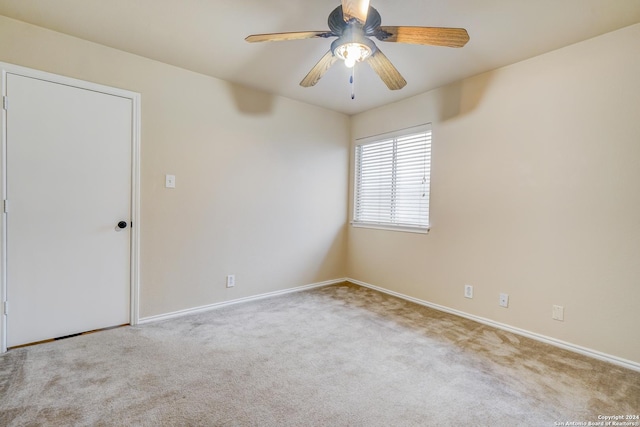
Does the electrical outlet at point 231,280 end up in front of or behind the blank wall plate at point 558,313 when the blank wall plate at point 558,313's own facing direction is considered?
in front

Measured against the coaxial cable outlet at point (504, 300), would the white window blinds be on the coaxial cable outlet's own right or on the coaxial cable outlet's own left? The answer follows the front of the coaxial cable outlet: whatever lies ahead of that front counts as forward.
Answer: on the coaxial cable outlet's own right

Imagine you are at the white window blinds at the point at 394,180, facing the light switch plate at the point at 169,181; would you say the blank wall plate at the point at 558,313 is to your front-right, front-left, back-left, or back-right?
back-left

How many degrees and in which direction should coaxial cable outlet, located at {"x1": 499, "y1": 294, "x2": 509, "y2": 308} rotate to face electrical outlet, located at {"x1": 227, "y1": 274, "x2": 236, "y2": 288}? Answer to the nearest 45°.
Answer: approximately 45° to its right

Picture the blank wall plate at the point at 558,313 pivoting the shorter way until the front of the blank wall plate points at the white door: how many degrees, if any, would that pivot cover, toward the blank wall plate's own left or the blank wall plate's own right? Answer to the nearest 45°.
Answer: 0° — it already faces it

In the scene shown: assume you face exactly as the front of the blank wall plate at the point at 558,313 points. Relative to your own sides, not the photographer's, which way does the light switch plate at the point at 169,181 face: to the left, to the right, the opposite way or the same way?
to the left

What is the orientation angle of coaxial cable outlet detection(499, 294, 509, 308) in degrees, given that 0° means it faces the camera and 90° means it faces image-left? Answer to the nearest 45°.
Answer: approximately 45°

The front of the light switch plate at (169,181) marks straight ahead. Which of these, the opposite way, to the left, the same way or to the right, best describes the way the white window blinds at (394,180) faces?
to the right

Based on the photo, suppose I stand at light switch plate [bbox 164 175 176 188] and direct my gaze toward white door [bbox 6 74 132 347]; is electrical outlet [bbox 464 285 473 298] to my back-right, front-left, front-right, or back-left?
back-left

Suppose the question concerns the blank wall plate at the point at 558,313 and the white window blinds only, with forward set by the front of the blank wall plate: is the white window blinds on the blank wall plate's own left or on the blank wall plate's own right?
on the blank wall plate's own right

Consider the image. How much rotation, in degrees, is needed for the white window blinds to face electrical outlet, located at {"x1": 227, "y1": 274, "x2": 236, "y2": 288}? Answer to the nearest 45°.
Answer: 0° — it already faces it

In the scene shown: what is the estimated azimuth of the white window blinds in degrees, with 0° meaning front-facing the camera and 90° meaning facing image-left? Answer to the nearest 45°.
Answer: approximately 45°

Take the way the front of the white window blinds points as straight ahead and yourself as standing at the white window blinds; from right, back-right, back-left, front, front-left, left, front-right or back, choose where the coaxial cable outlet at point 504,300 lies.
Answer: left
